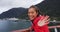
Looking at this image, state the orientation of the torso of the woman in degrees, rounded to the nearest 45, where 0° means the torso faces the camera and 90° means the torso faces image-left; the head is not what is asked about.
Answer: approximately 45°
